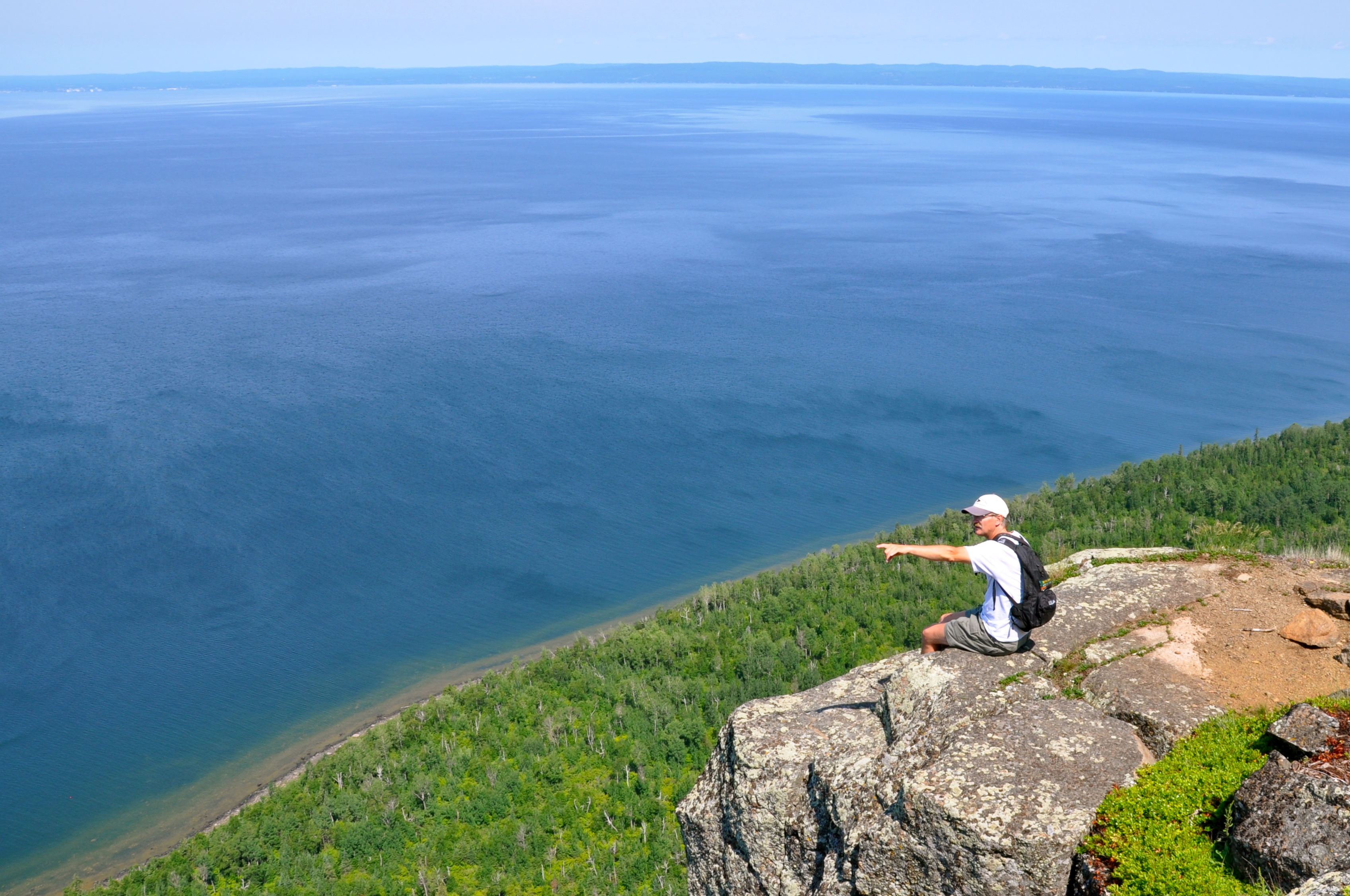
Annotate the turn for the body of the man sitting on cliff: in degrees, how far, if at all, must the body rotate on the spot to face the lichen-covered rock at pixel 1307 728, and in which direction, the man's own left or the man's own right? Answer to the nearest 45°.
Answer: approximately 135° to the man's own left

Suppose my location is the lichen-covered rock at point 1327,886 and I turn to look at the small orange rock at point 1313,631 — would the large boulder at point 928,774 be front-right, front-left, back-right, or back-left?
front-left

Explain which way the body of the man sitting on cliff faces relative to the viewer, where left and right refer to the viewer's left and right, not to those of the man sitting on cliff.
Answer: facing to the left of the viewer

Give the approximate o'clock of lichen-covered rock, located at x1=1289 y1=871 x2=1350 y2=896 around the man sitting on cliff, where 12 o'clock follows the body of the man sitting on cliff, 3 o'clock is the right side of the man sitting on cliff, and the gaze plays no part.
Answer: The lichen-covered rock is roughly at 8 o'clock from the man sitting on cliff.

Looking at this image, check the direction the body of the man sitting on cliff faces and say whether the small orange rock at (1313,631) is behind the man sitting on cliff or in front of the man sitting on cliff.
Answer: behind

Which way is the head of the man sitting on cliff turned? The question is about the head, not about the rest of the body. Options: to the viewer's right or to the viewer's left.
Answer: to the viewer's left

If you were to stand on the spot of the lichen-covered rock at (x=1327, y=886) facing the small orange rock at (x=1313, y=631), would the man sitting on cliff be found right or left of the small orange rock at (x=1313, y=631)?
left
